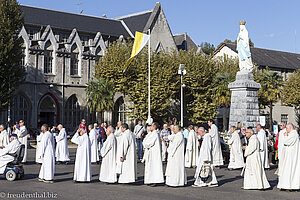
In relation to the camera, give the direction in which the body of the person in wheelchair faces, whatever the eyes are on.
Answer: to the viewer's left

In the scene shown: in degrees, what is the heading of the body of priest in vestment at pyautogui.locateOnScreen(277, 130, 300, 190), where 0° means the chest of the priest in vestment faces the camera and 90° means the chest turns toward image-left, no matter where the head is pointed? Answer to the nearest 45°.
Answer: approximately 90°

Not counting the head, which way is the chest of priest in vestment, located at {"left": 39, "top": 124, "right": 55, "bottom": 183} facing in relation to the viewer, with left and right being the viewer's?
facing to the left of the viewer

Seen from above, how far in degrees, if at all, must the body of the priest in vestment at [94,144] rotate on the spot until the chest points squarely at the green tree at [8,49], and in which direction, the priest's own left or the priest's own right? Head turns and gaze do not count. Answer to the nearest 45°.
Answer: approximately 45° to the priest's own right

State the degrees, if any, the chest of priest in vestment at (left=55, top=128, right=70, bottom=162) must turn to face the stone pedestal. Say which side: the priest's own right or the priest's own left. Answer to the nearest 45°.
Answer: approximately 180°

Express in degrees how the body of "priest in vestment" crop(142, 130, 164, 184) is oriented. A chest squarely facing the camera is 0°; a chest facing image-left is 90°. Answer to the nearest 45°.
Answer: approximately 90°

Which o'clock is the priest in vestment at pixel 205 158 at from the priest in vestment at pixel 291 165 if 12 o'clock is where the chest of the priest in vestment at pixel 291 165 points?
the priest in vestment at pixel 205 158 is roughly at 12 o'clock from the priest in vestment at pixel 291 165.

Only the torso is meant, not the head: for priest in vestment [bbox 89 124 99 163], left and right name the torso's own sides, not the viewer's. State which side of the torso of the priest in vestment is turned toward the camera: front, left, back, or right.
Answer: left

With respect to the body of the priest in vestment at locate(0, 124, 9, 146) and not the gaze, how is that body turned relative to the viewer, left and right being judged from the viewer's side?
facing to the left of the viewer

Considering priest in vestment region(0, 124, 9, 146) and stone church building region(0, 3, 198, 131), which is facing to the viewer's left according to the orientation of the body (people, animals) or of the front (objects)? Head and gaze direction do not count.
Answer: the priest in vestment

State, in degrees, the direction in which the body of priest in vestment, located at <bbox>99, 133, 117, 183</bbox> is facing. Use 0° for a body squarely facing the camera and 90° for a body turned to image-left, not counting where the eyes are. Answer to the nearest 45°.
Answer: approximately 90°

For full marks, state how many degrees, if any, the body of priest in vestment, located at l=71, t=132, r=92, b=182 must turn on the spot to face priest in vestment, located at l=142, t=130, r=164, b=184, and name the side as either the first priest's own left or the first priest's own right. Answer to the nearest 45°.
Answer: approximately 180°
